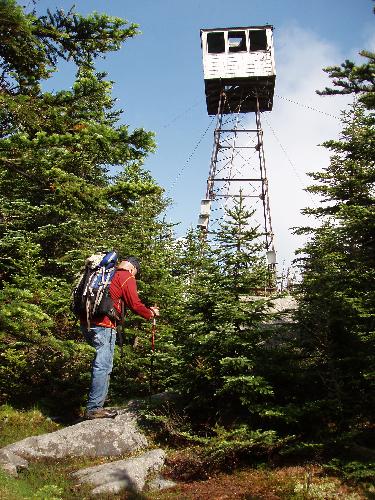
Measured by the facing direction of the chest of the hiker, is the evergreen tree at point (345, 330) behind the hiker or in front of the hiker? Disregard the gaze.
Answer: in front

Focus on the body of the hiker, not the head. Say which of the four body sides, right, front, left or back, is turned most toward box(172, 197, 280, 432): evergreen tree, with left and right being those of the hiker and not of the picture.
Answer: front

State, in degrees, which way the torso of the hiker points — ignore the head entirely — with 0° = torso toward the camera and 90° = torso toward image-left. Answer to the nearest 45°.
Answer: approximately 270°
